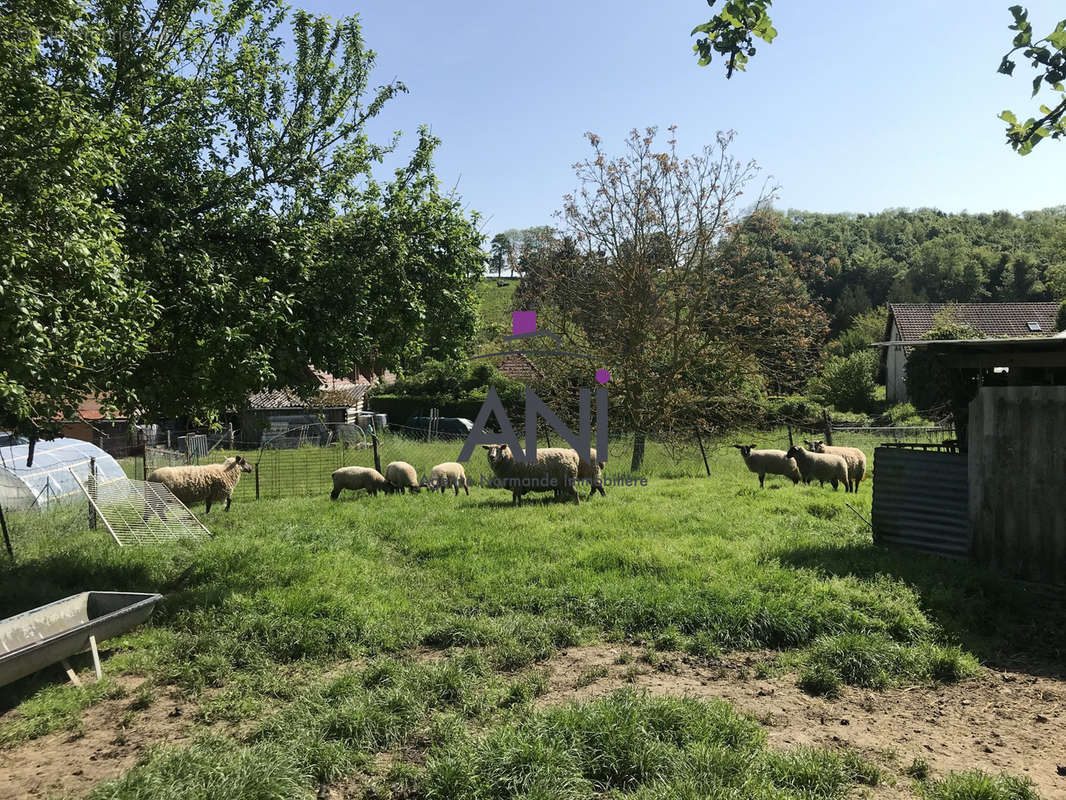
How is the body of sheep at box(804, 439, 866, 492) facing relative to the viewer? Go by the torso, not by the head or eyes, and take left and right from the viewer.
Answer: facing to the left of the viewer

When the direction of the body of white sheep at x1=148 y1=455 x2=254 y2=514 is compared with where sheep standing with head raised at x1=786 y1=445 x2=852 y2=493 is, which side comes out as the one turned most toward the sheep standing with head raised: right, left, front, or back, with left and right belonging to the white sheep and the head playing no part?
front

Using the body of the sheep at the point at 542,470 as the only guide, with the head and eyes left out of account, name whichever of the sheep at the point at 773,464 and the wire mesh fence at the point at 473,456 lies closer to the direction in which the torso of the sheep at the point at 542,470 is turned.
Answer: the wire mesh fence

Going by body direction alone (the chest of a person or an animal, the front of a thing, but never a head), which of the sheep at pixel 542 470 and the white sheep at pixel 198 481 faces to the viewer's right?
the white sheep

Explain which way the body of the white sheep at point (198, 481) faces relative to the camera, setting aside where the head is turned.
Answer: to the viewer's right

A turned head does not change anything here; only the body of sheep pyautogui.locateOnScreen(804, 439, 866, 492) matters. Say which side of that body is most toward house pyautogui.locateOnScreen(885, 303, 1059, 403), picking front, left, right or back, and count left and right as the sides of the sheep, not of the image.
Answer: right

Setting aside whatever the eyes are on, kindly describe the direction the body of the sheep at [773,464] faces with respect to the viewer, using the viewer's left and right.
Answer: facing to the left of the viewer

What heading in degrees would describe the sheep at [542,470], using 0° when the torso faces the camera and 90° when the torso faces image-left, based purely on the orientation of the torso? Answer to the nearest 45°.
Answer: approximately 90°

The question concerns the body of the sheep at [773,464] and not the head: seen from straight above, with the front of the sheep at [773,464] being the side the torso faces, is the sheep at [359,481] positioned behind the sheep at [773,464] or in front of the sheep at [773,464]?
in front

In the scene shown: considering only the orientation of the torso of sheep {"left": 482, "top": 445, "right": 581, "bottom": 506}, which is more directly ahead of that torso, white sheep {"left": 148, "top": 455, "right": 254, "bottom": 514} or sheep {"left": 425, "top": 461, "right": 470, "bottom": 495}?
the white sheep

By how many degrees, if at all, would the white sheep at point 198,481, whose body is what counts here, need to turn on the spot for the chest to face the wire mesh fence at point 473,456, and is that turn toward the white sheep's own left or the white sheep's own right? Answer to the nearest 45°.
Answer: approximately 45° to the white sheep's own left
